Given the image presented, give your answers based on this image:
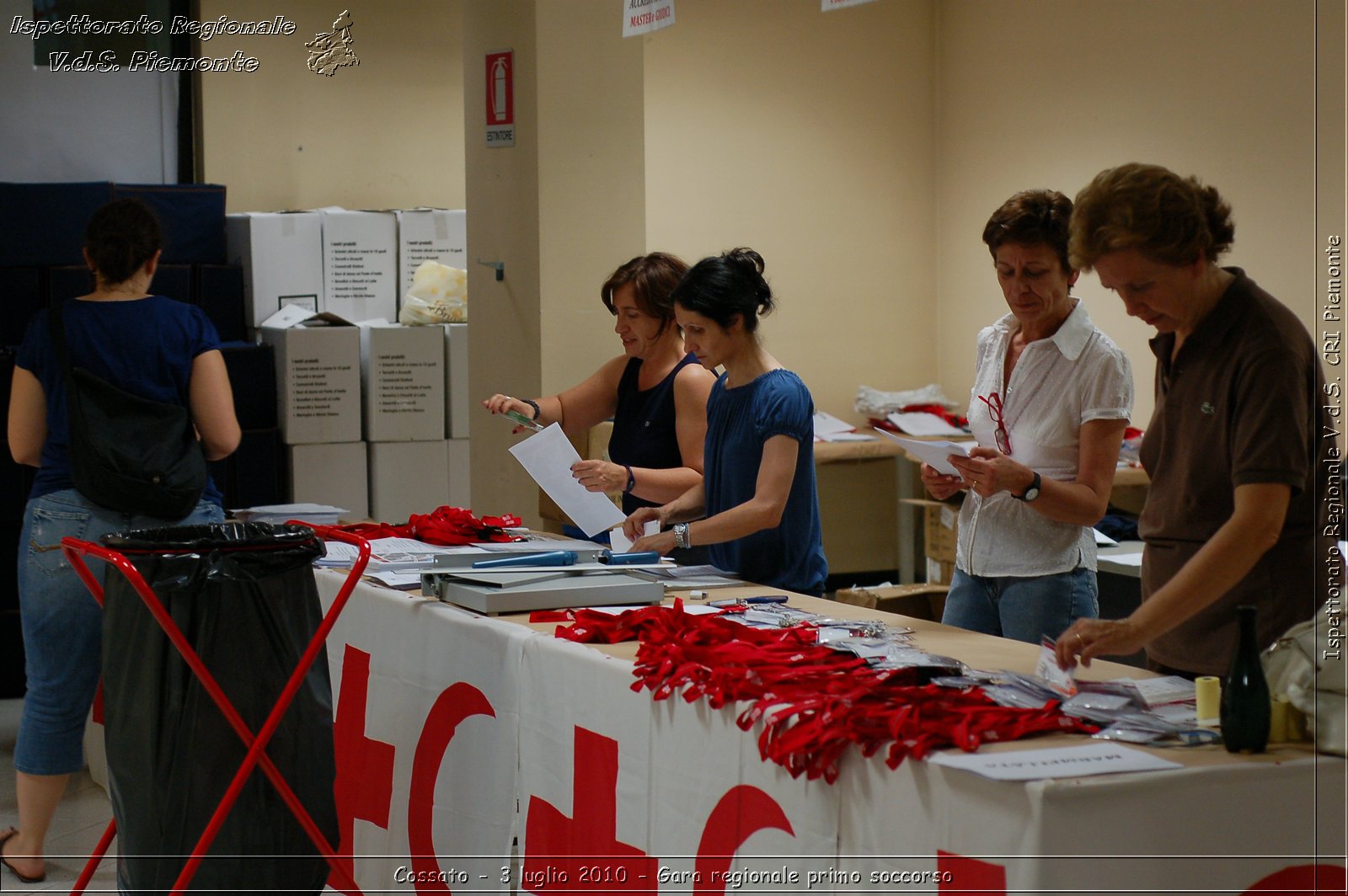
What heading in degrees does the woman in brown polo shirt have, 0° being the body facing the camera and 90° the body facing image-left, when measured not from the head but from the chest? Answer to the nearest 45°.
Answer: approximately 45°

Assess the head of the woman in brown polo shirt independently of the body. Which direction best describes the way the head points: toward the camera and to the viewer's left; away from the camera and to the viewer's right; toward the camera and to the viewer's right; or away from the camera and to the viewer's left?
toward the camera and to the viewer's left

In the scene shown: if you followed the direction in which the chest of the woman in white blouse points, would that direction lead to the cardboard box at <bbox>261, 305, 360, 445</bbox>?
no

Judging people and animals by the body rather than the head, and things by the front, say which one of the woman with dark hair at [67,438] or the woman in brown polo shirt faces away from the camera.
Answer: the woman with dark hair

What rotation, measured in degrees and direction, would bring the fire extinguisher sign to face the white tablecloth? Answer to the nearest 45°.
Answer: approximately 45° to its left

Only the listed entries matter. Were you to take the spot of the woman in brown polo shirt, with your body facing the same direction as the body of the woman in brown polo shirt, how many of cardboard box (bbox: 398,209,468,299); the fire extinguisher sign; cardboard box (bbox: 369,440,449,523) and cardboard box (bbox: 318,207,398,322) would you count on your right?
4

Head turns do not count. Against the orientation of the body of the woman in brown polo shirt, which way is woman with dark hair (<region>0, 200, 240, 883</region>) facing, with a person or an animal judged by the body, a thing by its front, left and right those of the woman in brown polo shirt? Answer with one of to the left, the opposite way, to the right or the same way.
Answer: to the right

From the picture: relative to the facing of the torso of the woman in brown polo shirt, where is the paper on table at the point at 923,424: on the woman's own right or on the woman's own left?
on the woman's own right

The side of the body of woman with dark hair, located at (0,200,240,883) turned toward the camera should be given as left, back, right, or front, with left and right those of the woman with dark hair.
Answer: back

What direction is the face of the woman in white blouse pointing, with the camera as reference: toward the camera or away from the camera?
toward the camera

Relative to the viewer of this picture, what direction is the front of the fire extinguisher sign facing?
facing the viewer and to the left of the viewer

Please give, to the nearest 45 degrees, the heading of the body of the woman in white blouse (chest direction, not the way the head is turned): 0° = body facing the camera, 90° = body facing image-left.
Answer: approximately 45°

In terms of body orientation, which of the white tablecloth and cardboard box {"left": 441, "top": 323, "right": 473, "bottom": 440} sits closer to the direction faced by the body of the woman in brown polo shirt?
the white tablecloth

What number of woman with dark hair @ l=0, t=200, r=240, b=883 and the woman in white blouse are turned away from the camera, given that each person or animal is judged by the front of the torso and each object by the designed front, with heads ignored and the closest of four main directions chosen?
1

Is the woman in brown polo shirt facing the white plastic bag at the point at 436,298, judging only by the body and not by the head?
no

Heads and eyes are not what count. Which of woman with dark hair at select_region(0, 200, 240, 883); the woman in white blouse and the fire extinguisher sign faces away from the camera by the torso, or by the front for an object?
the woman with dark hair

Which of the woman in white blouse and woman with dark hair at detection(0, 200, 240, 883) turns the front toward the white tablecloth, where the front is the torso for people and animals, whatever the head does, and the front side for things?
the woman in white blouse

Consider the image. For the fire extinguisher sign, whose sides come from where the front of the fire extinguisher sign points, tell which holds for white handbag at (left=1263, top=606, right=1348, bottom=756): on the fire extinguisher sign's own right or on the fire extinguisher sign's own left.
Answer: on the fire extinguisher sign's own left
